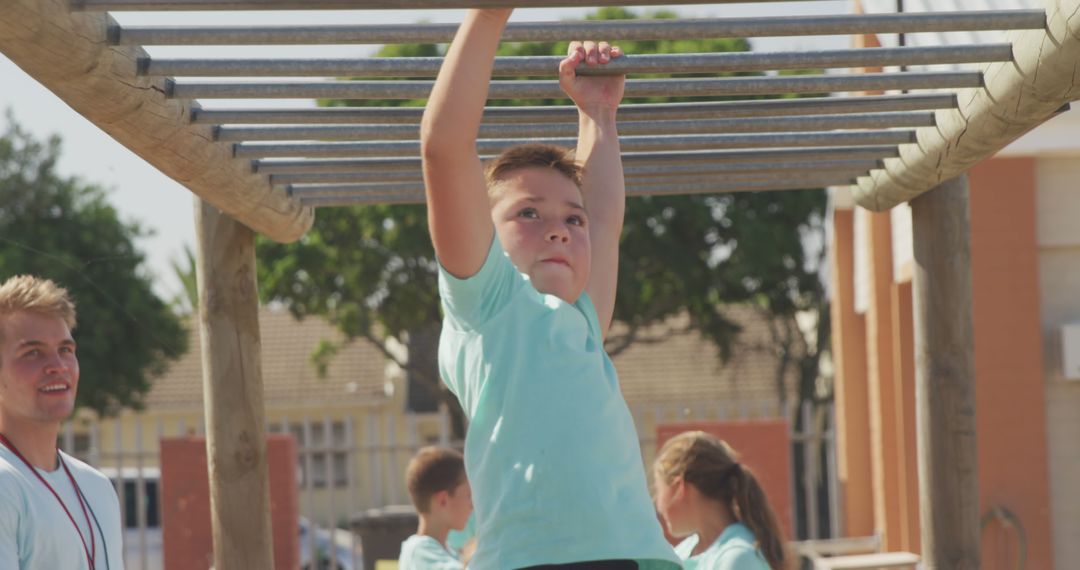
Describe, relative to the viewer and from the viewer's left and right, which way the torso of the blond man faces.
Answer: facing the viewer and to the right of the viewer

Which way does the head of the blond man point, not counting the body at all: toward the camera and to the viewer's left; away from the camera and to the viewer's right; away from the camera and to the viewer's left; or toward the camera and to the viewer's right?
toward the camera and to the viewer's right

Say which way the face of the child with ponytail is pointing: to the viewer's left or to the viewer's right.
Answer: to the viewer's left

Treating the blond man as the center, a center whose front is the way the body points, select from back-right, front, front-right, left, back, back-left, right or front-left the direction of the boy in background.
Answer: left

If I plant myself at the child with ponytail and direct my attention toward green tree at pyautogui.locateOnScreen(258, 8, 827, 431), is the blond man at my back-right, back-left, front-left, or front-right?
back-left

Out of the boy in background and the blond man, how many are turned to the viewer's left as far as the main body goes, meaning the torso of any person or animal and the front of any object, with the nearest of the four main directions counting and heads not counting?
0

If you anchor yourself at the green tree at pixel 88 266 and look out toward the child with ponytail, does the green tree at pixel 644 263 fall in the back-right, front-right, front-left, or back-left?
front-left
